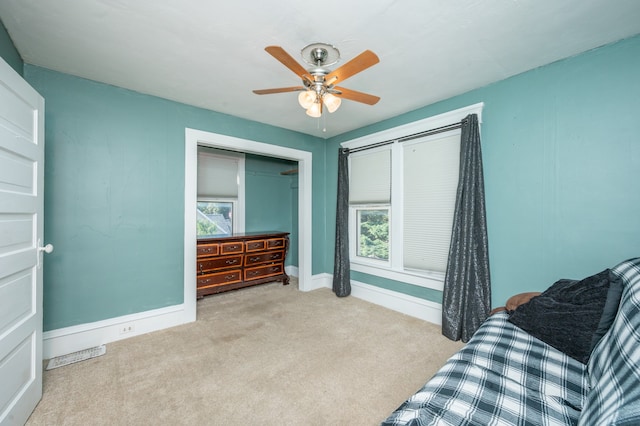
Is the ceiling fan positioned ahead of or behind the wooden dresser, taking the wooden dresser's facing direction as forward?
ahead

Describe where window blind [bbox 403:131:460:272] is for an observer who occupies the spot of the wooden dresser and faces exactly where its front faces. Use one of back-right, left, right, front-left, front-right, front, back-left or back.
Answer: front

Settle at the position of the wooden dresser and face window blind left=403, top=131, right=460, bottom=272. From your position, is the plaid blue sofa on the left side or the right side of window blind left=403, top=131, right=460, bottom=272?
right

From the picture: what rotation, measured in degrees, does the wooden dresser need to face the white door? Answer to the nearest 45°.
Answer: approximately 90° to its right

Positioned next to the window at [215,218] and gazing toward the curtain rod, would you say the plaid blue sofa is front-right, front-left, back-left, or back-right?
front-right

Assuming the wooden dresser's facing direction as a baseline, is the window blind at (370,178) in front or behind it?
in front

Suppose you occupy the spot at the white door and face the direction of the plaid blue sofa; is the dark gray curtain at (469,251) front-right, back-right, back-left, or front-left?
front-left

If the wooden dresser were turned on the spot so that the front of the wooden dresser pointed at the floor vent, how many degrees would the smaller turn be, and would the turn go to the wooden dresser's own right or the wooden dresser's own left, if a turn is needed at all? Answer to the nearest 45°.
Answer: approximately 90° to the wooden dresser's own right

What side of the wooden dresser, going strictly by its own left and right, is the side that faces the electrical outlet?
right

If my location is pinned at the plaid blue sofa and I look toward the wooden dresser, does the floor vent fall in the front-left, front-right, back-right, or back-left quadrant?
front-left

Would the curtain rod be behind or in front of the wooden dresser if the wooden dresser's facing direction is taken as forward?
in front
